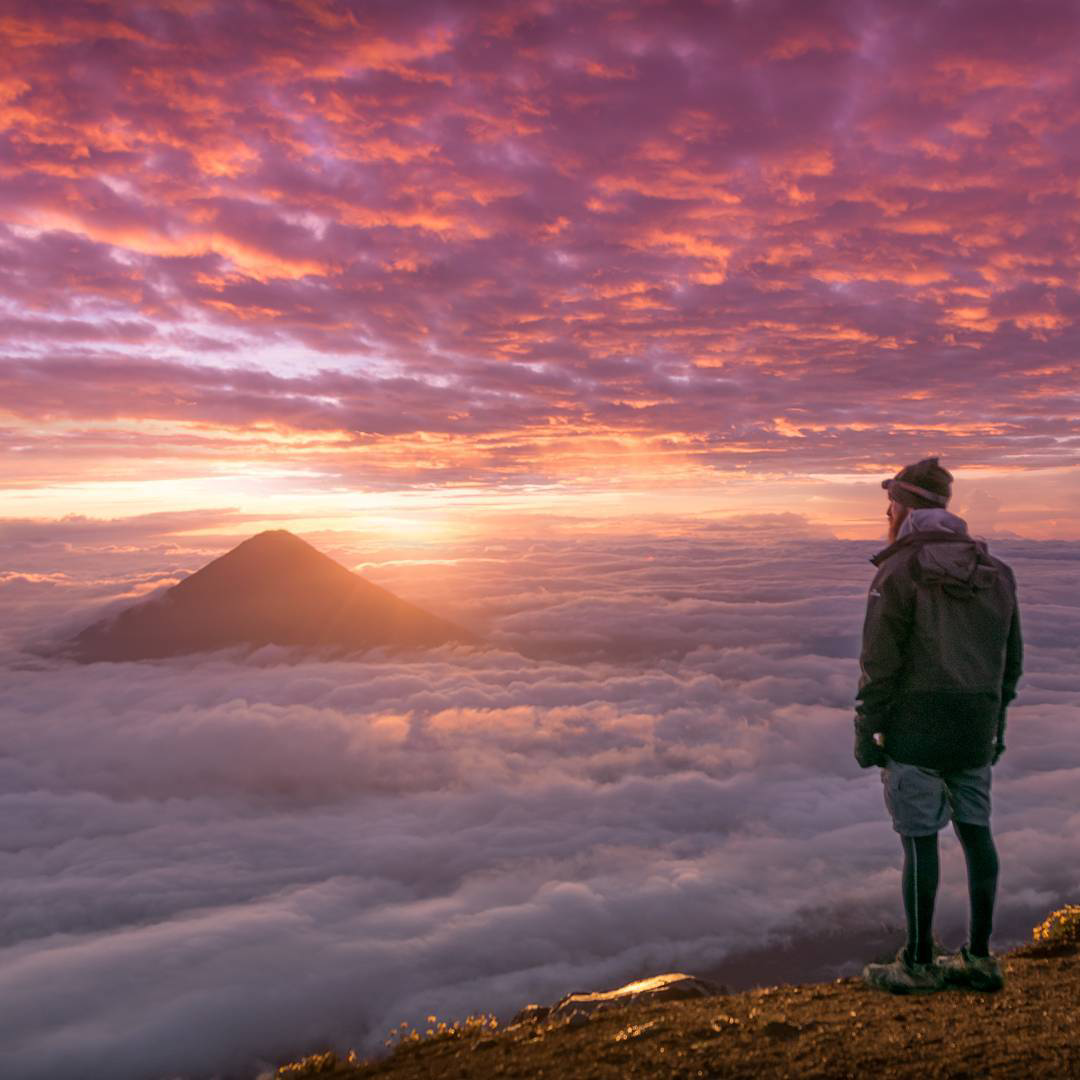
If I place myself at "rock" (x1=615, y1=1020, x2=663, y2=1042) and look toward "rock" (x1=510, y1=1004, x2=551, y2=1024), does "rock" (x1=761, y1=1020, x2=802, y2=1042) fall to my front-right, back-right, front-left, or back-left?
back-right

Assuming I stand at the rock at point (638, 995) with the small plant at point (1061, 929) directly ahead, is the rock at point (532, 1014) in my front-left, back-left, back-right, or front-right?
back-right

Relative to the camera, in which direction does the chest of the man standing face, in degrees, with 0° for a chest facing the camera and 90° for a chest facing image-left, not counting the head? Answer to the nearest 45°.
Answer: approximately 135°

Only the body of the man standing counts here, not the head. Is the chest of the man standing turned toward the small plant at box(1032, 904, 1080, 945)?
no

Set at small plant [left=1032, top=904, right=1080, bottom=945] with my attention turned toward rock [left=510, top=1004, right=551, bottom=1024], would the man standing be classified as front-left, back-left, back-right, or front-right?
front-left

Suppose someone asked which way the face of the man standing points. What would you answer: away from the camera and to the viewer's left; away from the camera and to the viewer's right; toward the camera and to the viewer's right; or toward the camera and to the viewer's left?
away from the camera and to the viewer's left
